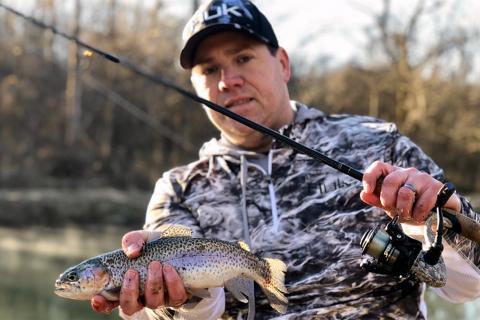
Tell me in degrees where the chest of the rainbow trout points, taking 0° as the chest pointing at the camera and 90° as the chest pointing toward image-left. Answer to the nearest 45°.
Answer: approximately 90°

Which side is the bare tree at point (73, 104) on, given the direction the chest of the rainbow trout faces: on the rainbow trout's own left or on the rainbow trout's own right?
on the rainbow trout's own right
